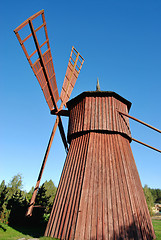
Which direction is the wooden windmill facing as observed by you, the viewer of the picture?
facing away from the viewer and to the left of the viewer

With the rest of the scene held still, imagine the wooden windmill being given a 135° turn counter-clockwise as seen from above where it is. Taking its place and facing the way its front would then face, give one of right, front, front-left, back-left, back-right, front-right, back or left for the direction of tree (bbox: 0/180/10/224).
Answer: back-right

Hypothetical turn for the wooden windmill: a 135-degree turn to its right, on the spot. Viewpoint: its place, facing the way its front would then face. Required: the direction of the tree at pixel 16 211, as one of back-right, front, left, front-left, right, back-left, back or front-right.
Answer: back-left
